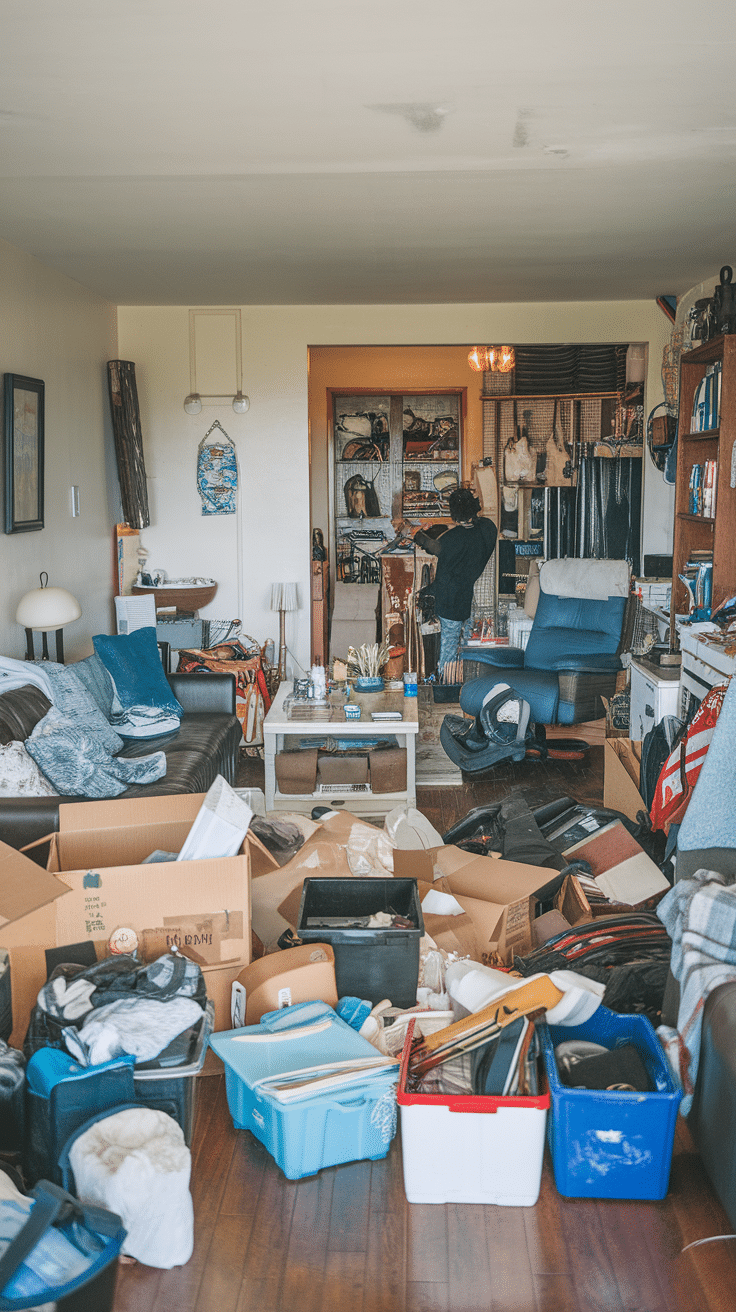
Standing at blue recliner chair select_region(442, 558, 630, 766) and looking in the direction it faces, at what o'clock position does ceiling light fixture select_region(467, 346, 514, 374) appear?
The ceiling light fixture is roughly at 4 o'clock from the blue recliner chair.

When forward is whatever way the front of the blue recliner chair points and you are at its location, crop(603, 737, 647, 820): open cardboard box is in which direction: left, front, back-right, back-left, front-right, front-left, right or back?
front-left

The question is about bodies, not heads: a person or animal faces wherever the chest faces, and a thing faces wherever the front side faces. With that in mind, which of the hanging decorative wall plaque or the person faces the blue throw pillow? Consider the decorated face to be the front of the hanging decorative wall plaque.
the hanging decorative wall plaque

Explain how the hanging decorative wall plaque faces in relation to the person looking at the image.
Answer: facing the viewer

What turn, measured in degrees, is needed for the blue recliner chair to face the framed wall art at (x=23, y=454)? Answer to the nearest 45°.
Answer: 0° — it already faces it

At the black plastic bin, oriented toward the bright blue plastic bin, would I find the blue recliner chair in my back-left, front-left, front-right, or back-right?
back-left

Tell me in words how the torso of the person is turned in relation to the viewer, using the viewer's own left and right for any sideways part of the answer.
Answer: facing away from the viewer and to the left of the viewer

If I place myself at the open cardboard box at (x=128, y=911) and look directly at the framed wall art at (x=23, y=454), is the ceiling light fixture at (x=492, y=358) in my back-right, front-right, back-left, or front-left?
front-right
